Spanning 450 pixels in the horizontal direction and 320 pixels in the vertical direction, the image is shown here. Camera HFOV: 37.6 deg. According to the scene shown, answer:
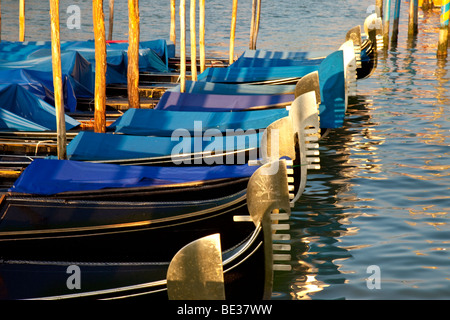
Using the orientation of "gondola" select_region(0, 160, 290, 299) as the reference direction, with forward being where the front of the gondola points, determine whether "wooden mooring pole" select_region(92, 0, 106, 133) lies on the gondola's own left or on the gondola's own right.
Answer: on the gondola's own left

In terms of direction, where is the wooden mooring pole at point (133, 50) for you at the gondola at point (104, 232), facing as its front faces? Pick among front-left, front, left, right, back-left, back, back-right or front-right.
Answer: left

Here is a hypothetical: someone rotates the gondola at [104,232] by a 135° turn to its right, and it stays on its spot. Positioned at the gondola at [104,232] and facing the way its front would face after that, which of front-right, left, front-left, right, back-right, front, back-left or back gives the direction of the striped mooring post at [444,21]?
back

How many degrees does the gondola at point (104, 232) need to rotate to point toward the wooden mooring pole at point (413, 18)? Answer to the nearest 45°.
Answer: approximately 45° to its left

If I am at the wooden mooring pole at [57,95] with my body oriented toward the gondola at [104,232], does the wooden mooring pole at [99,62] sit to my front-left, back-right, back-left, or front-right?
back-left

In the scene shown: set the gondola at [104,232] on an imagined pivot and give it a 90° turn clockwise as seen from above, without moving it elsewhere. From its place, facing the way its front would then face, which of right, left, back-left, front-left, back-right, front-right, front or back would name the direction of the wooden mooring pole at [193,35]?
back

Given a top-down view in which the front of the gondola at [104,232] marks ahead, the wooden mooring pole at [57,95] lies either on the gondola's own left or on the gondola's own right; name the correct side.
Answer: on the gondola's own left

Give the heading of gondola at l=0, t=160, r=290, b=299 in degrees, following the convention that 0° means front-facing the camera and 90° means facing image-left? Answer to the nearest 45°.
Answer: approximately 270°
